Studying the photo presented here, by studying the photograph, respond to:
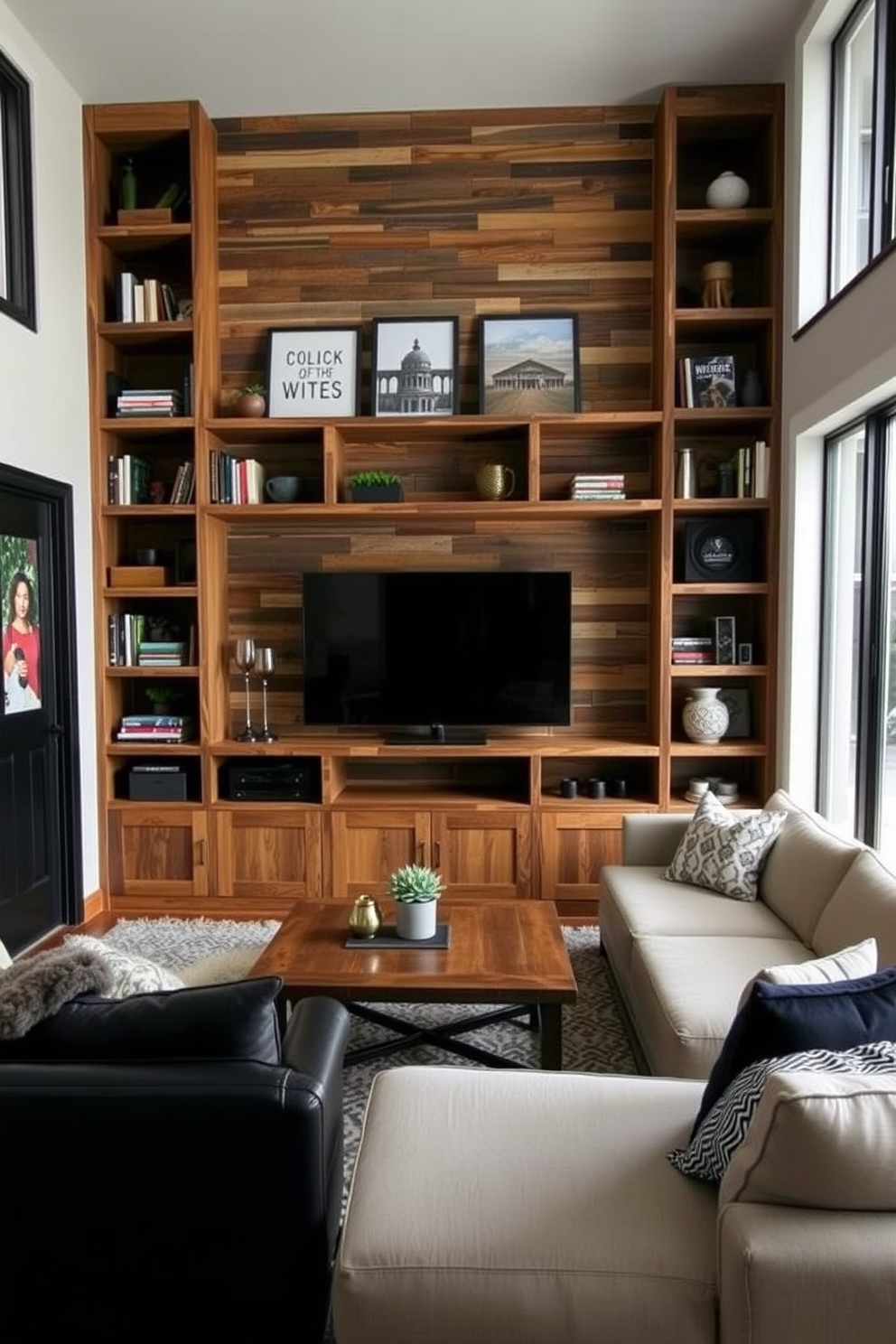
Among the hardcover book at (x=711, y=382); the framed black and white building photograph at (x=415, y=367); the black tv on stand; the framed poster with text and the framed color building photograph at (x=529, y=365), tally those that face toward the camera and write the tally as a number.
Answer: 5

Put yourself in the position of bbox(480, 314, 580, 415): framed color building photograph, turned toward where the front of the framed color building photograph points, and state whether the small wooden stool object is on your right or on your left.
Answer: on your left

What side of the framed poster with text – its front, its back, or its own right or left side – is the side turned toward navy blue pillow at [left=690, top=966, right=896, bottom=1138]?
front

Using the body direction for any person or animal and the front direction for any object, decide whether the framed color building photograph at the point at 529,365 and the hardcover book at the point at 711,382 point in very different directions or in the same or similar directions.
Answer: same or similar directions

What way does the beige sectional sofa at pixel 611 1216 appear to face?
to the viewer's left

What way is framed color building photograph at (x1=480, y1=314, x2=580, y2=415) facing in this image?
toward the camera

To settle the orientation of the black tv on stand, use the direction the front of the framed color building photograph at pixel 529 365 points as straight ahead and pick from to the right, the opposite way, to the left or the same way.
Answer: the same way

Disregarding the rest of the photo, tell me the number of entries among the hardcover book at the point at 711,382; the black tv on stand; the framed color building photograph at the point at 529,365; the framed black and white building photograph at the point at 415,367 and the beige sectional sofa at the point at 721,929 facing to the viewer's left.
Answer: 1

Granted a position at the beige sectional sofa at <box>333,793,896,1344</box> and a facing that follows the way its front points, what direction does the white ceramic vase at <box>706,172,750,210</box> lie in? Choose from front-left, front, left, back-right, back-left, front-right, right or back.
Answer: right

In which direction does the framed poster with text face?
toward the camera

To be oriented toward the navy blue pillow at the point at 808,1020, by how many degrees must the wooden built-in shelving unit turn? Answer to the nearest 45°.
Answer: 0° — it already faces it

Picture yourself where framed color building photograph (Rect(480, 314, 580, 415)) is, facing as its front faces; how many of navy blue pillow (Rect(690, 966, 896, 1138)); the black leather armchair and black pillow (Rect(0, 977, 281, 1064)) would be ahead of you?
3

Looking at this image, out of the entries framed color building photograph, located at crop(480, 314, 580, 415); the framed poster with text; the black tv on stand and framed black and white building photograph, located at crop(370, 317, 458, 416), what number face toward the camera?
4

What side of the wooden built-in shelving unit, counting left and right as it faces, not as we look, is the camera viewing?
front

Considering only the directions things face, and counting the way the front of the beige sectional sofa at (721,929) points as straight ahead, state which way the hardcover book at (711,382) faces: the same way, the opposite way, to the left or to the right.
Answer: to the left
